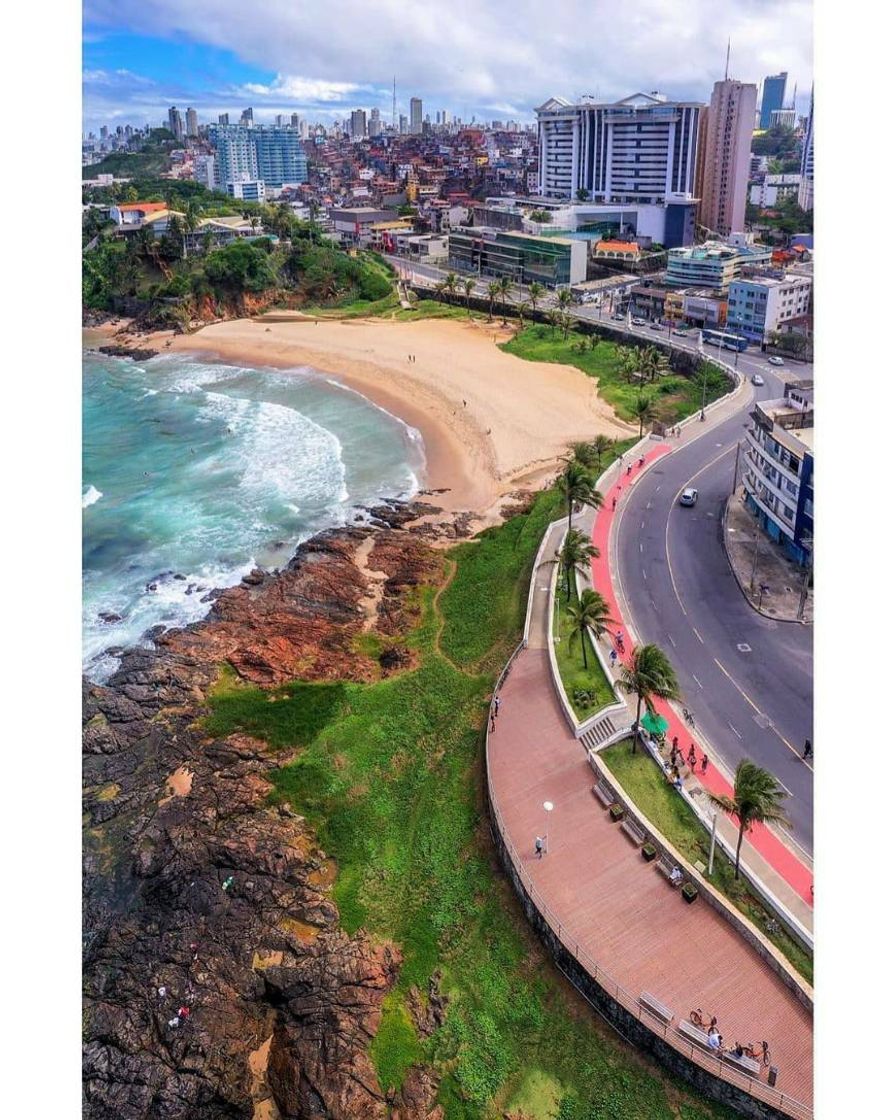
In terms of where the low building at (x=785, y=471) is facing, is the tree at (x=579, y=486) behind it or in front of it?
in front

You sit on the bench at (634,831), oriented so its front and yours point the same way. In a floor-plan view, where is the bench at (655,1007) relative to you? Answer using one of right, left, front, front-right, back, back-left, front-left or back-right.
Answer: front-left

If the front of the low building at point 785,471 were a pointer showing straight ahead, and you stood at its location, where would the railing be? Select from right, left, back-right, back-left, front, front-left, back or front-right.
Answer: front-left

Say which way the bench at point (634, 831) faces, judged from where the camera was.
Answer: facing the viewer and to the left of the viewer

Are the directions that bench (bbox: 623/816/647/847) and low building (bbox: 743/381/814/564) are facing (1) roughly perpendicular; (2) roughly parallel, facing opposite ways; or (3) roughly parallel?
roughly parallel

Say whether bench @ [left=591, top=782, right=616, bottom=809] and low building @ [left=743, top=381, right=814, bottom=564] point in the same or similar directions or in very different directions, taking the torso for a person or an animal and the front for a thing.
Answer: same or similar directions

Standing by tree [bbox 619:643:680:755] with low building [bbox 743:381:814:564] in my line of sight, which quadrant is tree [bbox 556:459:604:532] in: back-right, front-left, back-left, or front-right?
front-left

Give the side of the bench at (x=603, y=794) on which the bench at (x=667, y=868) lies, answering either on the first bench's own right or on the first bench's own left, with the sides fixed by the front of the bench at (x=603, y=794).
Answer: on the first bench's own left

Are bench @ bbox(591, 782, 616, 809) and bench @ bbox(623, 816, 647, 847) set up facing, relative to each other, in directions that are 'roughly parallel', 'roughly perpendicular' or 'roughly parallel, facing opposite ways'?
roughly parallel

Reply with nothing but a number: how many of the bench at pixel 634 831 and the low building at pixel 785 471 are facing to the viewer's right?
0

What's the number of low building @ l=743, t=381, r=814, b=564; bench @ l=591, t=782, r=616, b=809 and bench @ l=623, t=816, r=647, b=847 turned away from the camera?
0

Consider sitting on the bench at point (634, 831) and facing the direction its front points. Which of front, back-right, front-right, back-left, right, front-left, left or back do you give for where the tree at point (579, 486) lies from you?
back-right

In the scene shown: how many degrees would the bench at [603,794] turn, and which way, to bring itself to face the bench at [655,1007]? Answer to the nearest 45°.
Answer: approximately 45° to its left

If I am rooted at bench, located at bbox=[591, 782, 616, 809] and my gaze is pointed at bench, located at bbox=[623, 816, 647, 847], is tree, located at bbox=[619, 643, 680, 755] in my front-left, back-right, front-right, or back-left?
back-left
